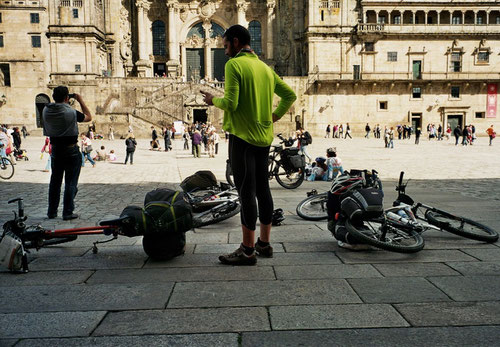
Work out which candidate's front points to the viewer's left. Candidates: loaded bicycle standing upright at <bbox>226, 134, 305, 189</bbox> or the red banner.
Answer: the loaded bicycle standing upright

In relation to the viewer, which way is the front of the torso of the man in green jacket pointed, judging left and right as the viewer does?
facing away from the viewer and to the left of the viewer

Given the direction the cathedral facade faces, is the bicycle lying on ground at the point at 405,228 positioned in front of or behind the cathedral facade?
in front

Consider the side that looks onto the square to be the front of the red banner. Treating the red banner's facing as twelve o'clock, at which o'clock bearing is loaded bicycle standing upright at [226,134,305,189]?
The loaded bicycle standing upright is roughly at 12 o'clock from the red banner.

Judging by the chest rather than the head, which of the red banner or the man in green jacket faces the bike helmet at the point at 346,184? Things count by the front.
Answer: the red banner

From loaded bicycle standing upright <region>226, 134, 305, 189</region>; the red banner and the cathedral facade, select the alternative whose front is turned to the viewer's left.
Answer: the loaded bicycle standing upright

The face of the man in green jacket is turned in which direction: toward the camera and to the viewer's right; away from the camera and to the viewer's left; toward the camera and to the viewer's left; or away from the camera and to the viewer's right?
away from the camera and to the viewer's left

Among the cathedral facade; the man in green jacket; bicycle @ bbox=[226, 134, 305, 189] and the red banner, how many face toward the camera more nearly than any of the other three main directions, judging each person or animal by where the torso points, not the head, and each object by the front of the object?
2

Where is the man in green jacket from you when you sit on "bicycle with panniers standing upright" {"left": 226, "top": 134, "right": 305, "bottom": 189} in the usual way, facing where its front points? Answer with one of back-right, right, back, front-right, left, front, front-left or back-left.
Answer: left

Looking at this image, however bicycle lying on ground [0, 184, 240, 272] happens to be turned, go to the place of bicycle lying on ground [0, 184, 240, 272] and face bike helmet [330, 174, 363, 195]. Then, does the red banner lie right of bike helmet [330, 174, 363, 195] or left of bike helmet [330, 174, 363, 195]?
left

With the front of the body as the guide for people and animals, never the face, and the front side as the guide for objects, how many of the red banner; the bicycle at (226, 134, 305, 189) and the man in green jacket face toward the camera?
1

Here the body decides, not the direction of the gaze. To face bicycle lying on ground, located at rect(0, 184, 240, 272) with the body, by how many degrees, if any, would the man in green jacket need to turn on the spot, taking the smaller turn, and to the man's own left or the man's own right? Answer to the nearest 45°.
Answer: approximately 45° to the man's own left
